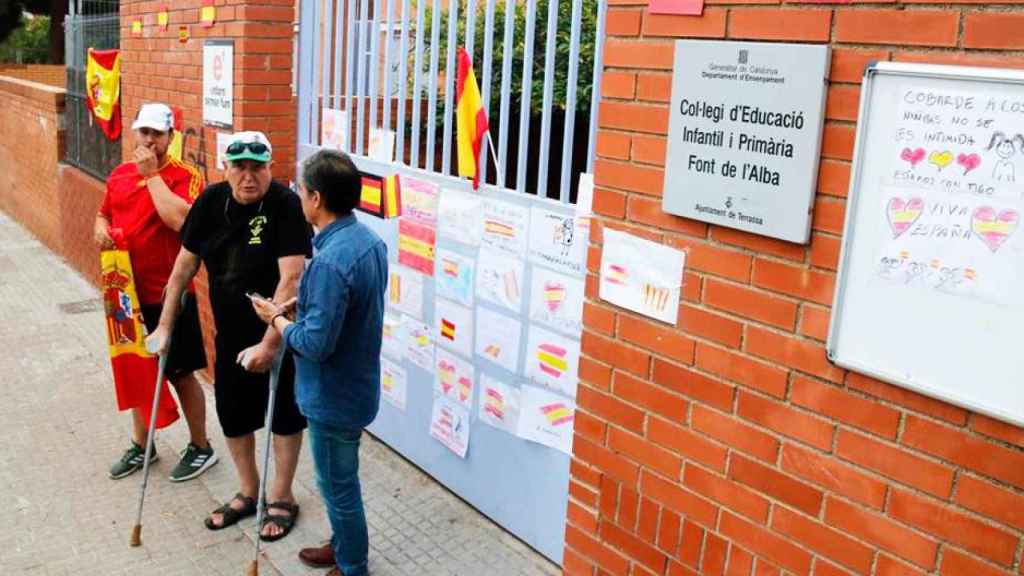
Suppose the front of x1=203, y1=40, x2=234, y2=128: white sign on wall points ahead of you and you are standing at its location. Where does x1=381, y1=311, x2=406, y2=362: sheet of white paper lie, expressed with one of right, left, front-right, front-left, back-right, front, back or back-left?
left

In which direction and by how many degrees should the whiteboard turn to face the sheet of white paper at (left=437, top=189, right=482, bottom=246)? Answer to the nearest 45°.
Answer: approximately 90° to its right

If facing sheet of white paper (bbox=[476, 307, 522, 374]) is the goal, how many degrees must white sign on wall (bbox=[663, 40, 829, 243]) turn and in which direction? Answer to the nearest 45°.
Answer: approximately 90° to its right

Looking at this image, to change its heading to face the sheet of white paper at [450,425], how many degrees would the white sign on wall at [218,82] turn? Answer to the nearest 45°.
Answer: approximately 90° to its left

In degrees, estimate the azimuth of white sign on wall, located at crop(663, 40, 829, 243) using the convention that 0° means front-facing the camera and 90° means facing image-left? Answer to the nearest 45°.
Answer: approximately 45°

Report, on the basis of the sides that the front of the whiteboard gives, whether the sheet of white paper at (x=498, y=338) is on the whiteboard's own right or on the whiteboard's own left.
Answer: on the whiteboard's own right

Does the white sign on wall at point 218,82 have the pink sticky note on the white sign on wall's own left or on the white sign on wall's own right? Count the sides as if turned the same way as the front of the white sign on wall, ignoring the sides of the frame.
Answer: on the white sign on wall's own left

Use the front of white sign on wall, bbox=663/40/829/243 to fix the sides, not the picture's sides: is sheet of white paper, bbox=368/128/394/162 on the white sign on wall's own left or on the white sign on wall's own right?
on the white sign on wall's own right

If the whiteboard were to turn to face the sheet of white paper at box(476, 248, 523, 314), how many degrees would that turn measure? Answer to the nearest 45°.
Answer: approximately 90° to its right

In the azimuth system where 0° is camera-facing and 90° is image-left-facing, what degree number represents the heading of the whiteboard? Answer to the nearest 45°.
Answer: approximately 45°

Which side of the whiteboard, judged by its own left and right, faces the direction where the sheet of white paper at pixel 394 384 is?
right

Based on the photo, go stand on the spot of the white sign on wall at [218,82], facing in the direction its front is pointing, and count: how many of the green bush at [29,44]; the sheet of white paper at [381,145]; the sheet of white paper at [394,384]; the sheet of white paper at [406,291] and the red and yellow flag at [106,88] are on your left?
3

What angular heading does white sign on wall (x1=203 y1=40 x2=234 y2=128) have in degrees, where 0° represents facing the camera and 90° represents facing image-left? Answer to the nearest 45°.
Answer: approximately 45°
